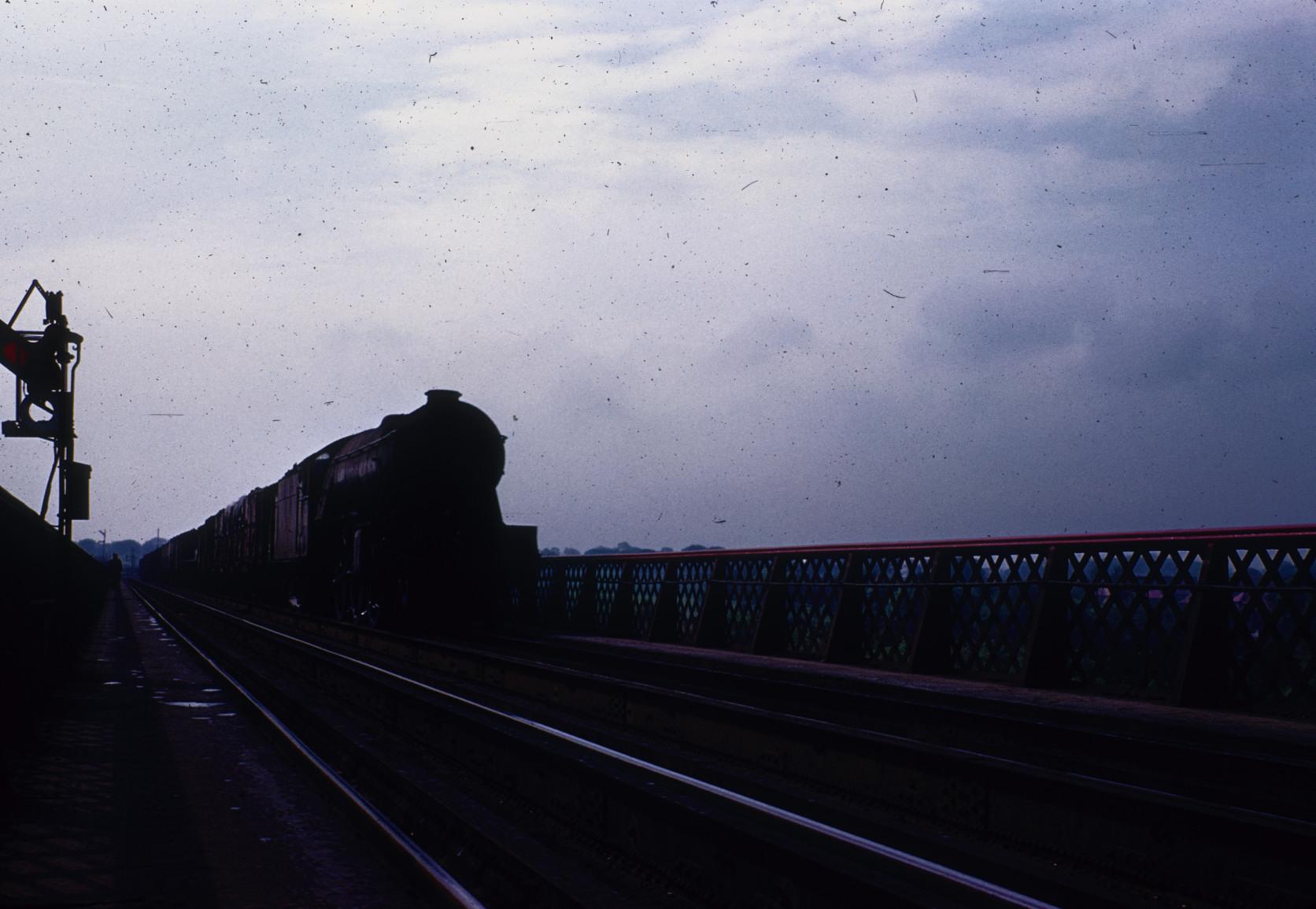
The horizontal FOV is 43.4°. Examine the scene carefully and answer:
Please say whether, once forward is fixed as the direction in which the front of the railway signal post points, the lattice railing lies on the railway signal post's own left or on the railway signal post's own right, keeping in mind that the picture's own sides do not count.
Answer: on the railway signal post's own left

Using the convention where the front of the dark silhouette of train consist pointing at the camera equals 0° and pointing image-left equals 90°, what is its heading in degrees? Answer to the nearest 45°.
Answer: approximately 315°

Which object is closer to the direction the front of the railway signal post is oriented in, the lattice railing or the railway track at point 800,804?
the railway track

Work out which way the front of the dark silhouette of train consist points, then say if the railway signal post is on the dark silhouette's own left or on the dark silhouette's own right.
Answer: on the dark silhouette's own right

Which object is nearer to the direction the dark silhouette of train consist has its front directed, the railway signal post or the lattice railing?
the lattice railing

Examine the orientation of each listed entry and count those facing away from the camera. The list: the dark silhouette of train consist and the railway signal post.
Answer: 0

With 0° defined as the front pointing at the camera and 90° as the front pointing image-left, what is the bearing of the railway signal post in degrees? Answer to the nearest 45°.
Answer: approximately 0°

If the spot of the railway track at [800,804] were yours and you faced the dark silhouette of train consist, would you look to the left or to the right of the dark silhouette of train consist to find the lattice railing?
right
